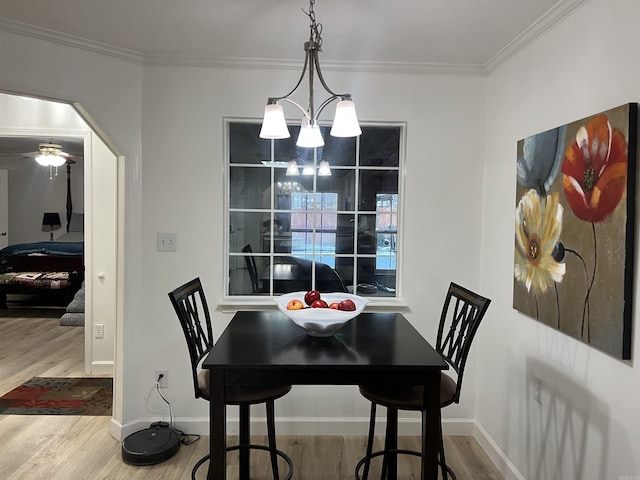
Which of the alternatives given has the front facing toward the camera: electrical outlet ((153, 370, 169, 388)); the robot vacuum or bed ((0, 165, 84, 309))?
the electrical outlet

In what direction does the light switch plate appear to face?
toward the camera

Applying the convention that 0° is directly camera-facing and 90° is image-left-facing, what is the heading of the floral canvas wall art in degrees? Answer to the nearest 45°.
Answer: approximately 45°

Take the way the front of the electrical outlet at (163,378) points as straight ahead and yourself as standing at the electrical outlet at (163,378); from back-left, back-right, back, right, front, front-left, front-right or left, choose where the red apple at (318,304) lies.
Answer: front-left

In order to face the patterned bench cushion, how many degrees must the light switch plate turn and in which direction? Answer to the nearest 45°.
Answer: approximately 135° to its right

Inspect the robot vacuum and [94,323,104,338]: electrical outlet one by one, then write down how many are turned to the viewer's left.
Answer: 0

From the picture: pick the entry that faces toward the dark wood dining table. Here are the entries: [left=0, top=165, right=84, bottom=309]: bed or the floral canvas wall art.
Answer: the floral canvas wall art

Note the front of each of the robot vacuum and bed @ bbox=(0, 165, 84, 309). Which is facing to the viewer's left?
the bed

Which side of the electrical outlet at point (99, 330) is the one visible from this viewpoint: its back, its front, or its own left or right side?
front

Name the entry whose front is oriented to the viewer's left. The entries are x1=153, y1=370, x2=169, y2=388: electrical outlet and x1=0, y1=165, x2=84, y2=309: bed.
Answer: the bed

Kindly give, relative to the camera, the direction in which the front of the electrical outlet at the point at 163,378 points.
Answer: facing the viewer

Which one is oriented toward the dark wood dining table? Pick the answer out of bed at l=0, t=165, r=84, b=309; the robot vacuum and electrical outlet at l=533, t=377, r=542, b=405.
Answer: the electrical outlet
